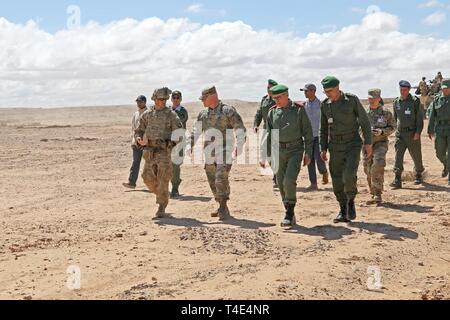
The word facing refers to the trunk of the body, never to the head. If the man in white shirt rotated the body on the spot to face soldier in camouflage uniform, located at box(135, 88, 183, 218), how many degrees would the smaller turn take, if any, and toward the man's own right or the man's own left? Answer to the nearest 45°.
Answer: approximately 45° to the man's own left

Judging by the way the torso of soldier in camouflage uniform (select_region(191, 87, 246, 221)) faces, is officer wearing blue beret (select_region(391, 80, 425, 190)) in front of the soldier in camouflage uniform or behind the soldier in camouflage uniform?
behind

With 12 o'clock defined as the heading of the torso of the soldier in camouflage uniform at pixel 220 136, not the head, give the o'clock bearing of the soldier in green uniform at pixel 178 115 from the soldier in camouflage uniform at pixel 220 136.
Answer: the soldier in green uniform at pixel 178 115 is roughly at 4 o'clock from the soldier in camouflage uniform at pixel 220 136.

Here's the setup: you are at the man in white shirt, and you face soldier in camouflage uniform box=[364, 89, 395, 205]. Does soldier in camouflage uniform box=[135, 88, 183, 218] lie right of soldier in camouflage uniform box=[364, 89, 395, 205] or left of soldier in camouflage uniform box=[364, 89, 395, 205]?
right

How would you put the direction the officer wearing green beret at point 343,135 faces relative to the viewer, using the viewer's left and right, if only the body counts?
facing the viewer and to the left of the viewer

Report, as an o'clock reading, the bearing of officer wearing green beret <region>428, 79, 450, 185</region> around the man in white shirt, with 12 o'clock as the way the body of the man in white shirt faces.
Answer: The officer wearing green beret is roughly at 8 o'clock from the man in white shirt.

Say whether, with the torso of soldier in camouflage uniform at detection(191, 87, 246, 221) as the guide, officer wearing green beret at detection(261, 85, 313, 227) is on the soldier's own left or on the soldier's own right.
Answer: on the soldier's own left

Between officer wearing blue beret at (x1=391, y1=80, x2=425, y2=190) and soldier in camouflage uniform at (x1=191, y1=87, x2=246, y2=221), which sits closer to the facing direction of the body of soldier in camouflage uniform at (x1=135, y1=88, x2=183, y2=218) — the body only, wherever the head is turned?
the soldier in camouflage uniform
